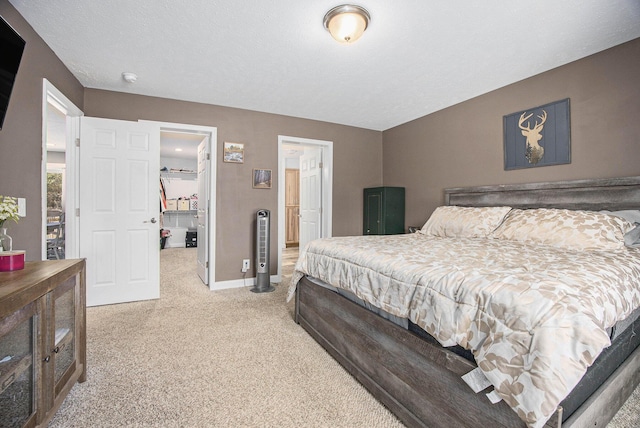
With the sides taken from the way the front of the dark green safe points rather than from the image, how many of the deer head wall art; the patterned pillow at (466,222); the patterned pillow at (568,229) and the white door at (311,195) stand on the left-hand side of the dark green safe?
3

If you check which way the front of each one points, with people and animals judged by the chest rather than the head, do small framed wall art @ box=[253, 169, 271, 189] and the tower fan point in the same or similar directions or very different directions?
same or similar directions

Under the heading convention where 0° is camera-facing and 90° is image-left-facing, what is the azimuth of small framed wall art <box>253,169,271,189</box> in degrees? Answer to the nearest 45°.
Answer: approximately 0°

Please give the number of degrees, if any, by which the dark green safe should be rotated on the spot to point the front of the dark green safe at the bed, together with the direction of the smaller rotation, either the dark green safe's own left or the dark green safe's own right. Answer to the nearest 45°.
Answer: approximately 45° to the dark green safe's own left

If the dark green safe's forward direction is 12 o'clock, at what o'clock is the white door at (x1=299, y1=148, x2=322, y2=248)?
The white door is roughly at 2 o'clock from the dark green safe.

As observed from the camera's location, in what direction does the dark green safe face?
facing the viewer and to the left of the viewer

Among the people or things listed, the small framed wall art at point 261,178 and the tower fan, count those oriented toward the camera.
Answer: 2

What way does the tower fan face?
toward the camera

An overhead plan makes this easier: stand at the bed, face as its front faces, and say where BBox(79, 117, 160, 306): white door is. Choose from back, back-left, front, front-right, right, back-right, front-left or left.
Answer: front-right
